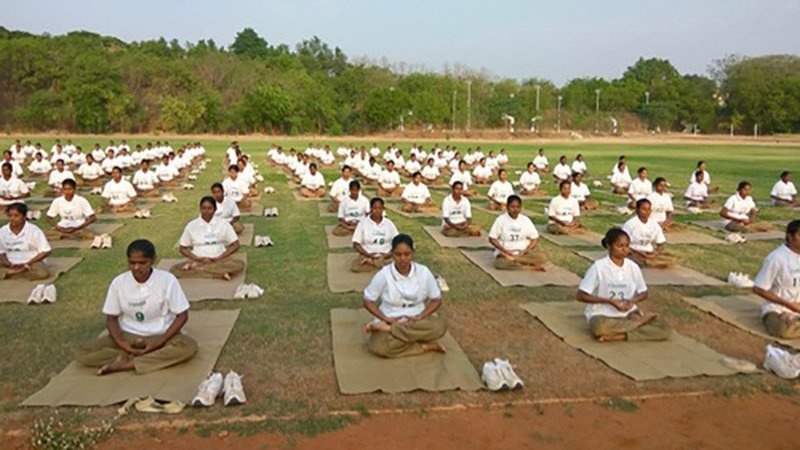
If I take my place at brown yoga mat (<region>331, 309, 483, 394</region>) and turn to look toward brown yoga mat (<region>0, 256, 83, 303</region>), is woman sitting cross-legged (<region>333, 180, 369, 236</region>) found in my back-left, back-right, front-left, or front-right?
front-right

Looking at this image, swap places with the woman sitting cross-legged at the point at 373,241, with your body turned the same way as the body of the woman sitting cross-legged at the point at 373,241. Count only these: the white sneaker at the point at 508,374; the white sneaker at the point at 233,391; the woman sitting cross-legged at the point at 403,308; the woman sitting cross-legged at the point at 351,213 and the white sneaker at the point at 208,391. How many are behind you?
1

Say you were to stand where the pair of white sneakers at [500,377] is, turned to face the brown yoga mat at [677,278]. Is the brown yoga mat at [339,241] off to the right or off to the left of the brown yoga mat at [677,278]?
left

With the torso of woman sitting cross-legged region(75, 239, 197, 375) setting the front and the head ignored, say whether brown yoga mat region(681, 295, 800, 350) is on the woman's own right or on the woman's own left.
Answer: on the woman's own left

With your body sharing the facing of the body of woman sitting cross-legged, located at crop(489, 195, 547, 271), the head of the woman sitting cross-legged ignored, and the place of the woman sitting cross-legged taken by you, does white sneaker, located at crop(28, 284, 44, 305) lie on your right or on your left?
on your right

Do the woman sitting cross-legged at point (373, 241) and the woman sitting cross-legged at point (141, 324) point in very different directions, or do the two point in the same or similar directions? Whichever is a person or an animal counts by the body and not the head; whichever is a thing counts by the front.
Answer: same or similar directions

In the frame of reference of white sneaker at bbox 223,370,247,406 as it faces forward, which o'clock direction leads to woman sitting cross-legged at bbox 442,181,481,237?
The woman sitting cross-legged is roughly at 7 o'clock from the white sneaker.

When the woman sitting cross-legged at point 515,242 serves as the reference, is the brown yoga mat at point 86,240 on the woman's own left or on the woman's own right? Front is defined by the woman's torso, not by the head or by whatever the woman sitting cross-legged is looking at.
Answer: on the woman's own right

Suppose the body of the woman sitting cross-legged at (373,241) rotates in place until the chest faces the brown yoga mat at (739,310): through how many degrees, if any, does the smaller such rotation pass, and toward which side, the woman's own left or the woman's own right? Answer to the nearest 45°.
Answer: approximately 45° to the woman's own left

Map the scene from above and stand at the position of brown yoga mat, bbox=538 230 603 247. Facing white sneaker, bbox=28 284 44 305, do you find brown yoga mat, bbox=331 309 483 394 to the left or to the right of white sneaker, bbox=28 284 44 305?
left

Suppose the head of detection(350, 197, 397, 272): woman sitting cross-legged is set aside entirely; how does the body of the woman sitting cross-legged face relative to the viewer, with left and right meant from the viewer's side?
facing the viewer

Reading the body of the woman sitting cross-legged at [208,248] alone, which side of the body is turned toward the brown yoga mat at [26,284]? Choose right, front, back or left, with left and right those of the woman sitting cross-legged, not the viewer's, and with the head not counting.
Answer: right

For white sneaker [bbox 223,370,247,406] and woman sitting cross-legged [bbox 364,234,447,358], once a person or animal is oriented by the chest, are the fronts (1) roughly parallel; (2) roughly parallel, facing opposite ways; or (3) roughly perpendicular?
roughly parallel

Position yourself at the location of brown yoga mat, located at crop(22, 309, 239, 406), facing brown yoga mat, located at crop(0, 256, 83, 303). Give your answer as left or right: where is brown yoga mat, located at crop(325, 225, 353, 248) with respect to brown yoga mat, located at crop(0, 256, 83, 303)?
right
